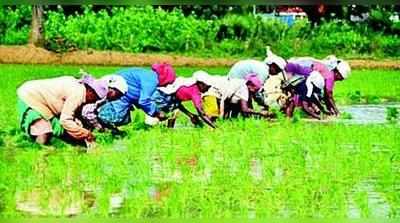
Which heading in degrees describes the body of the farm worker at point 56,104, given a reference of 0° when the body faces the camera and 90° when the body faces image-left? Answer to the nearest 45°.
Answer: approximately 270°

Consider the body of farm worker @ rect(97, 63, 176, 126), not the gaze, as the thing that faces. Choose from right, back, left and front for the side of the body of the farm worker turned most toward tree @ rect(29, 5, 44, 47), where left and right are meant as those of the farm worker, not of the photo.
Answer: back

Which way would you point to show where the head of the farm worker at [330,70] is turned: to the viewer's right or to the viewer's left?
to the viewer's right

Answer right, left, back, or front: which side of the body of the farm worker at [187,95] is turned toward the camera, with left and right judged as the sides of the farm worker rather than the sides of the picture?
right

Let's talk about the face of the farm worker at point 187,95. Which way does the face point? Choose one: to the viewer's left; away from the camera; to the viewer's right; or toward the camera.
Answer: to the viewer's right

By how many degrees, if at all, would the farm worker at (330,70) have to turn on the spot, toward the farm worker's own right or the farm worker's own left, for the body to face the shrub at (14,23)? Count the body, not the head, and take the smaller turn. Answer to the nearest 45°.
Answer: approximately 180°

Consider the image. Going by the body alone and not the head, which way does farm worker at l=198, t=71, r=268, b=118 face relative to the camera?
to the viewer's right

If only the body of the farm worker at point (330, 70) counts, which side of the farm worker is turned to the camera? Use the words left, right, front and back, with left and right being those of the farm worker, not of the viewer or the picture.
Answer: right

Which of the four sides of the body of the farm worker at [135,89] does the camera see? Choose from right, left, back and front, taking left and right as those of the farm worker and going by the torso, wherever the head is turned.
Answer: right

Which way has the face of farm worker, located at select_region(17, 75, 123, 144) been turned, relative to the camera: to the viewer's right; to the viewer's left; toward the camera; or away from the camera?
to the viewer's right

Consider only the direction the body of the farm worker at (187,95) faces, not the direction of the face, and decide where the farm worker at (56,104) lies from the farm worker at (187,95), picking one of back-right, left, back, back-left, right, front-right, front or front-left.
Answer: back
